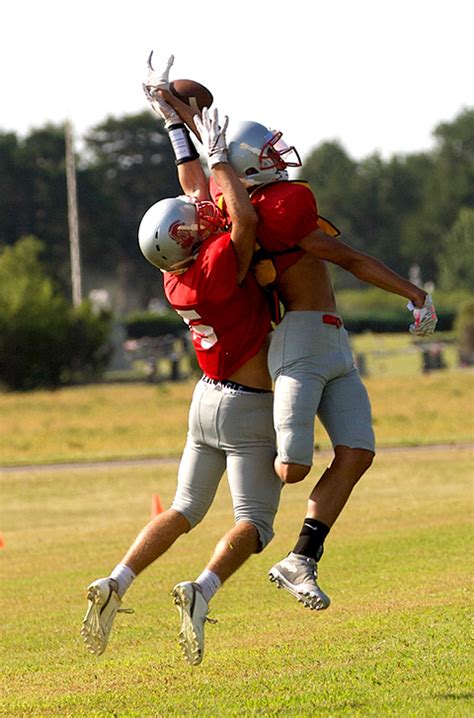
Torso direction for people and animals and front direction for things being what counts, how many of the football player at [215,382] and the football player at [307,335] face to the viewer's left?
0

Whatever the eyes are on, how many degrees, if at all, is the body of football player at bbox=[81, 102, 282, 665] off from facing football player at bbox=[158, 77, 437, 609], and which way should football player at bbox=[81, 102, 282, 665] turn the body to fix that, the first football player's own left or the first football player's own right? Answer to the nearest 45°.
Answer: approximately 45° to the first football player's own right

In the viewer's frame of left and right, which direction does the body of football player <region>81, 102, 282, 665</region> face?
facing away from the viewer and to the right of the viewer
